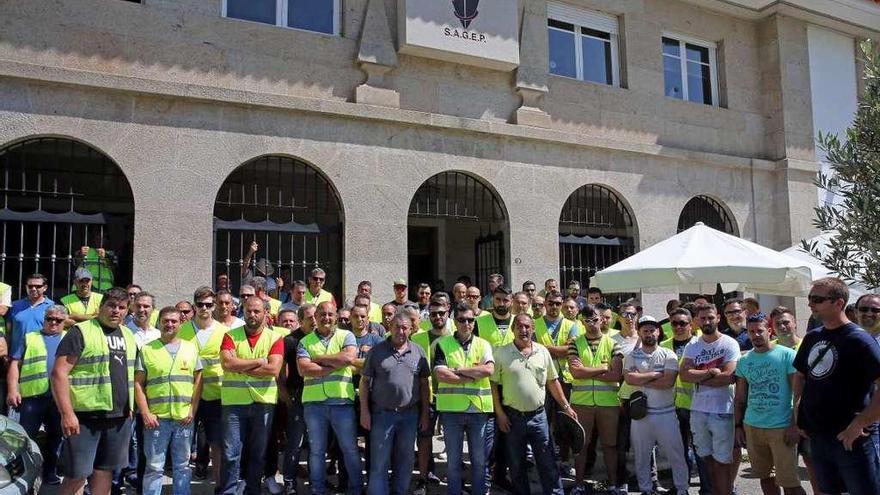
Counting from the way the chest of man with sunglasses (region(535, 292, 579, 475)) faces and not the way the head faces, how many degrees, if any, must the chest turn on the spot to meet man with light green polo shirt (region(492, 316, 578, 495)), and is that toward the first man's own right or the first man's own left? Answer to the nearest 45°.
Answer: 0° — they already face them

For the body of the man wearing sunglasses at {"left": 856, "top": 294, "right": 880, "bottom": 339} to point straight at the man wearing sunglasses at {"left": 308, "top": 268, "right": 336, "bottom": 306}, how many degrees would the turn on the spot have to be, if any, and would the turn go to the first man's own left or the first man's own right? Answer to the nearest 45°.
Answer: approximately 45° to the first man's own right

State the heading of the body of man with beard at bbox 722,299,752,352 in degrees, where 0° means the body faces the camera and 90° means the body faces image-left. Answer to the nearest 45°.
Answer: approximately 0°

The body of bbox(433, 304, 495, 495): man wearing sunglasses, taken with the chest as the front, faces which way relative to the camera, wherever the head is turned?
toward the camera

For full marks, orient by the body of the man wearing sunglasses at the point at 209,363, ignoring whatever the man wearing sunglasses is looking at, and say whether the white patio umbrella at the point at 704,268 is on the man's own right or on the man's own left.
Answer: on the man's own left

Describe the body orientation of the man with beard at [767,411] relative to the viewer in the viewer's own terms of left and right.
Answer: facing the viewer

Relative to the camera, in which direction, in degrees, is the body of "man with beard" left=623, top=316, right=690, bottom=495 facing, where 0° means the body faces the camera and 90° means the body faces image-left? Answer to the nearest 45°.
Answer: approximately 0°

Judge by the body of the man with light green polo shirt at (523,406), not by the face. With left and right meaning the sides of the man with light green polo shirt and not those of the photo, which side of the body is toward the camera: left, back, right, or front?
front
